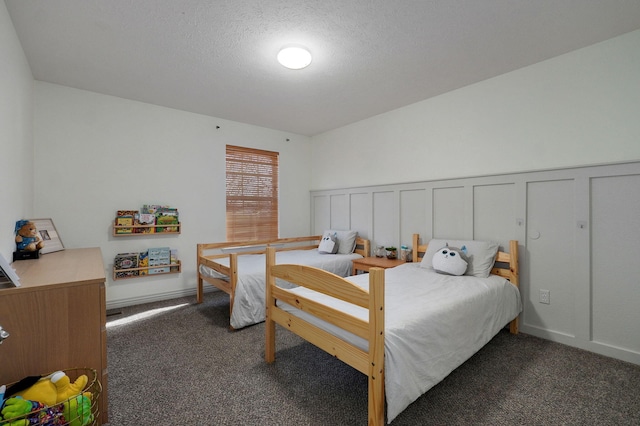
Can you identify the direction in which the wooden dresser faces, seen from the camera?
facing to the right of the viewer

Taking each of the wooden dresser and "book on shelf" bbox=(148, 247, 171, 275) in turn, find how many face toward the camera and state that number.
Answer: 1

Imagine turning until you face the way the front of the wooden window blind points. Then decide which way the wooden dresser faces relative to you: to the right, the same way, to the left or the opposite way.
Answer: to the left

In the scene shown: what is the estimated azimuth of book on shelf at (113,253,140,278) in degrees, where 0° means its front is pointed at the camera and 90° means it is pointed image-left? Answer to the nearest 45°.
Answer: approximately 0°
